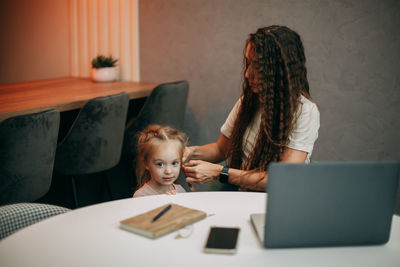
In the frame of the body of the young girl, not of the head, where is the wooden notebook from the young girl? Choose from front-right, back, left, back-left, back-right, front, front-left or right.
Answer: front-right

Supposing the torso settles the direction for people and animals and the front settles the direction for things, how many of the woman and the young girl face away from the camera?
0

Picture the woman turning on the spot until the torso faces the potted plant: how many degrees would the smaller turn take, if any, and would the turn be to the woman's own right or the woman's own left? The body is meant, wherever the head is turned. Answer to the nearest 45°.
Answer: approximately 90° to the woman's own right

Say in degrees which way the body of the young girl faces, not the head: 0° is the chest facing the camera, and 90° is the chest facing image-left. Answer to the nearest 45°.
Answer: approximately 315°

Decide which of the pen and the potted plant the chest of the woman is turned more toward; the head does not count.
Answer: the pen

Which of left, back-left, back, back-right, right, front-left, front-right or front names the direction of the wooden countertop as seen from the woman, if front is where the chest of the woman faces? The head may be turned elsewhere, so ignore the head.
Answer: right

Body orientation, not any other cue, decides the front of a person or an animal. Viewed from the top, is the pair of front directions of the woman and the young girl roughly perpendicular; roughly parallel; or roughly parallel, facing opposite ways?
roughly perpendicular

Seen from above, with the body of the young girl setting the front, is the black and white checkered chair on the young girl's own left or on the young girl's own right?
on the young girl's own right

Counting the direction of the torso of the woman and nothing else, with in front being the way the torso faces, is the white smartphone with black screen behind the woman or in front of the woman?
in front

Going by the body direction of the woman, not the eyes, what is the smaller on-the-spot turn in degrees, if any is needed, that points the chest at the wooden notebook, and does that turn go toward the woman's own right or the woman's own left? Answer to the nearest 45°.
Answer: approximately 45° to the woman's own left

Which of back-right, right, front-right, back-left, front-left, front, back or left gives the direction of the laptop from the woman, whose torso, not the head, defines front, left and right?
front-left

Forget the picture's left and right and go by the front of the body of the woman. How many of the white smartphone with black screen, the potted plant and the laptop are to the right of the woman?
1

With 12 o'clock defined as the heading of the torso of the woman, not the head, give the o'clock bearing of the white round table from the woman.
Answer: The white round table is roughly at 11 o'clock from the woman.
